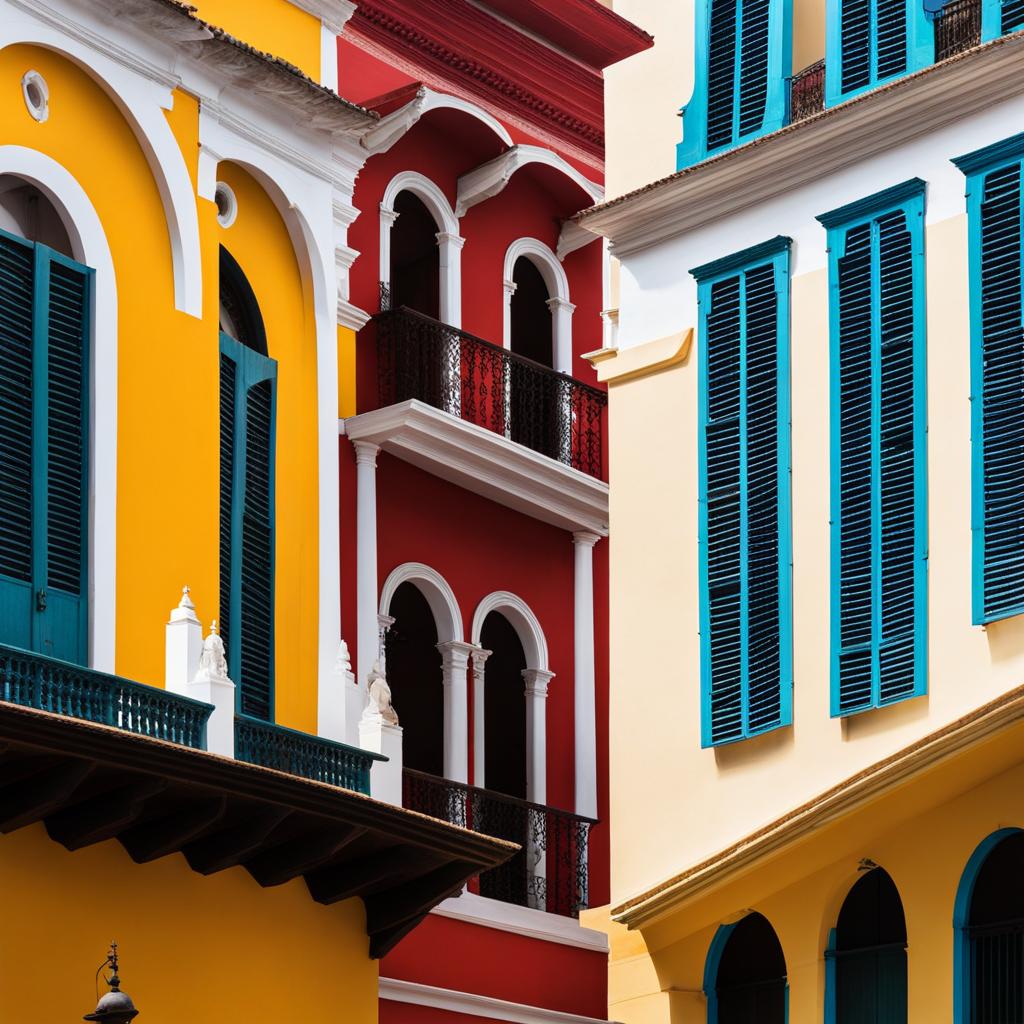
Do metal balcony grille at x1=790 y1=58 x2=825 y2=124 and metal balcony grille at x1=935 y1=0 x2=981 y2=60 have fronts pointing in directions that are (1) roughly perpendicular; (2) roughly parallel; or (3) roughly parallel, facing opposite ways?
roughly parallel

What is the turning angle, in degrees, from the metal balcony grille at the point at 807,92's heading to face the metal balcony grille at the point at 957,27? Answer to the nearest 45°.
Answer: approximately 90° to its left

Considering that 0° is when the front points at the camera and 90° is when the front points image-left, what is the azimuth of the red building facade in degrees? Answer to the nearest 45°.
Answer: approximately 315°

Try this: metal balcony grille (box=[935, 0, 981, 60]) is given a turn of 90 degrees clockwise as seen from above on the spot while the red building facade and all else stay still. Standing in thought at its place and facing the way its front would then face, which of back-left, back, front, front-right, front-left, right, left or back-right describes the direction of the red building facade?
front

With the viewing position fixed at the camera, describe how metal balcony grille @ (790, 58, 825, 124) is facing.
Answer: facing the viewer and to the left of the viewer

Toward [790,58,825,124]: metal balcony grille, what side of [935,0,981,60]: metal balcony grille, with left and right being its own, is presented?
right

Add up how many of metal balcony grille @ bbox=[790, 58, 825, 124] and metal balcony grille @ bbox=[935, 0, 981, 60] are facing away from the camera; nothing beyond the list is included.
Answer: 0

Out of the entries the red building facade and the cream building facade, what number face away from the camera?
0

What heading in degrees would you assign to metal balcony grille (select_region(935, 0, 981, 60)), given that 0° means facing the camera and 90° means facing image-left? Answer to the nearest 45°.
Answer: approximately 45°
